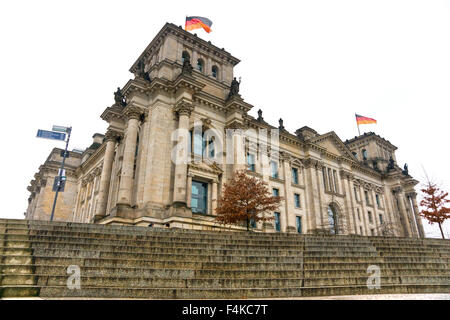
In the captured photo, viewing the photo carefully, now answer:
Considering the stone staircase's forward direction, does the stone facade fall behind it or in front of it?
behind

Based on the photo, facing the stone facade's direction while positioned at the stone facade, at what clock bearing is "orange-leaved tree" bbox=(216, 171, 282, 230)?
The orange-leaved tree is roughly at 12 o'clock from the stone facade.

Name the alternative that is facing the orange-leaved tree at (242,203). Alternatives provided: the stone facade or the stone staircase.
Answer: the stone facade

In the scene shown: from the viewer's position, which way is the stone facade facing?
facing the viewer and to the right of the viewer

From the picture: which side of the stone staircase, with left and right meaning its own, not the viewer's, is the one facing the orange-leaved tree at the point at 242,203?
back

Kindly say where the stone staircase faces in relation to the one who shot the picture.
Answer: facing the viewer

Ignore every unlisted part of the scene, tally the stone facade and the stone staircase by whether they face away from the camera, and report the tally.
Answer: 0
